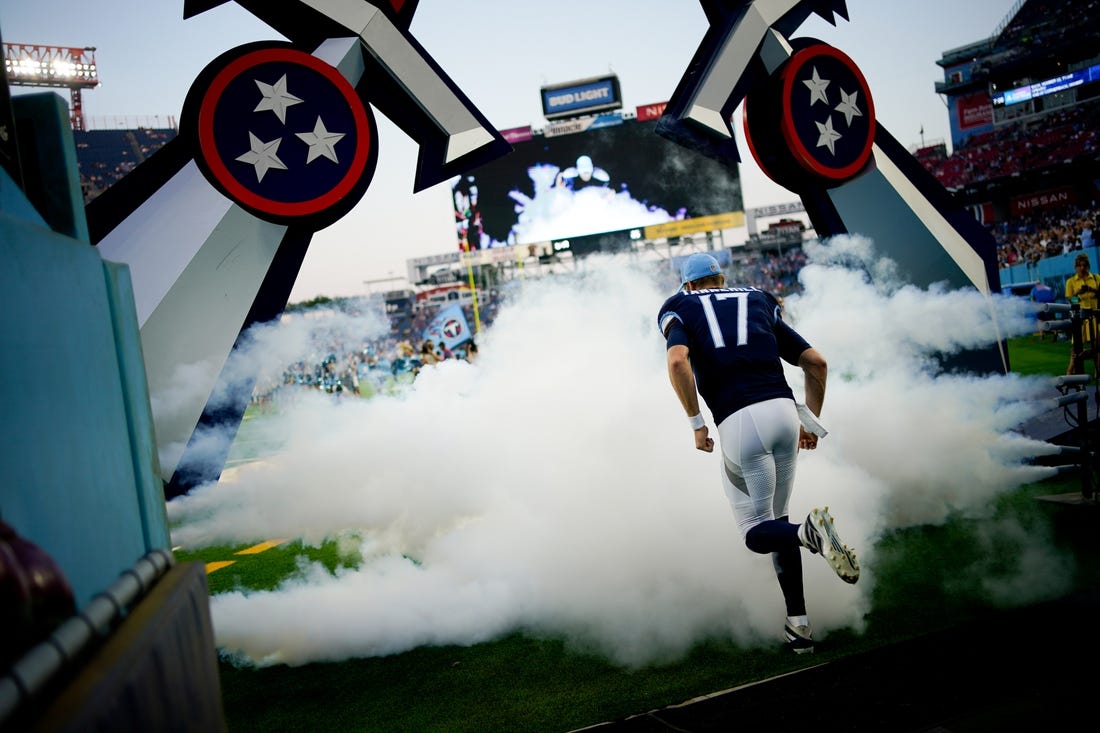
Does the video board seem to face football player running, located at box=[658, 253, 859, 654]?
yes

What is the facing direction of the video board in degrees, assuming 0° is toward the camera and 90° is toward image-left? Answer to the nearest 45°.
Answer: approximately 0°
